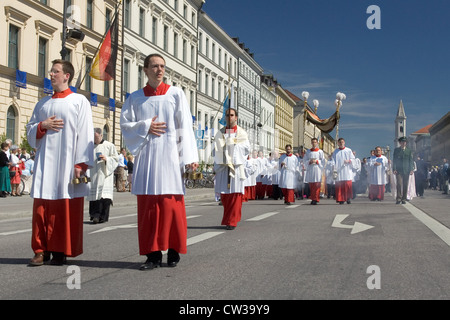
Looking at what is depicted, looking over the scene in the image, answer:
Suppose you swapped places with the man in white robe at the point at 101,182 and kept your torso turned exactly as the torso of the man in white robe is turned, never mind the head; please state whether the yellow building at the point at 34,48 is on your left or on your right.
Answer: on your right

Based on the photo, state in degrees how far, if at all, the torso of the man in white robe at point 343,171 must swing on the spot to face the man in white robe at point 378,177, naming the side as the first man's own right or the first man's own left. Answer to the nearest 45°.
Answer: approximately 135° to the first man's own left

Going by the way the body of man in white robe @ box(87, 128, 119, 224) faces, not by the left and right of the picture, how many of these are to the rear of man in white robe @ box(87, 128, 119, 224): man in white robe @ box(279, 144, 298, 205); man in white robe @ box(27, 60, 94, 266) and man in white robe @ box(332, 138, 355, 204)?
2

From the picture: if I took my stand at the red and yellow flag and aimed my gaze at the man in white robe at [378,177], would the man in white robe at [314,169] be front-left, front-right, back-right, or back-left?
front-right

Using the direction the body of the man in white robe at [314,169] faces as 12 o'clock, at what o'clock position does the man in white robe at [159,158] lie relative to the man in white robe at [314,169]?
the man in white robe at [159,158] is roughly at 12 o'clock from the man in white robe at [314,169].

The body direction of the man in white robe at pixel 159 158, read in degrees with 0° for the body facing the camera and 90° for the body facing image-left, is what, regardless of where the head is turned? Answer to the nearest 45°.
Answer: approximately 0°

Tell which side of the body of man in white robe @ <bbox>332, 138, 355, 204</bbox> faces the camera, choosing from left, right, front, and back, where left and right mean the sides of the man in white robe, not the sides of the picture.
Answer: front

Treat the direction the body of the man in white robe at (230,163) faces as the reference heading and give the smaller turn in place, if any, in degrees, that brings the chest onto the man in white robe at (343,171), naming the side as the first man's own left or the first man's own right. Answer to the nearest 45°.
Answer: approximately 180°

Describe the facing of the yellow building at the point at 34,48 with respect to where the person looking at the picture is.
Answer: facing the viewer and to the right of the viewer

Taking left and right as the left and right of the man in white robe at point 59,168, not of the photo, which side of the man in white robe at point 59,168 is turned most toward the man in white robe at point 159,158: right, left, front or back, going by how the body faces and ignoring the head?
left

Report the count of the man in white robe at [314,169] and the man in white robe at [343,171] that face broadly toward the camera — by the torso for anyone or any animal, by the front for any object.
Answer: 2

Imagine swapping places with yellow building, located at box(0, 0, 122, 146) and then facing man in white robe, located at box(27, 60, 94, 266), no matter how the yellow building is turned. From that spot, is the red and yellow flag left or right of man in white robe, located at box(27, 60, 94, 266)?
left

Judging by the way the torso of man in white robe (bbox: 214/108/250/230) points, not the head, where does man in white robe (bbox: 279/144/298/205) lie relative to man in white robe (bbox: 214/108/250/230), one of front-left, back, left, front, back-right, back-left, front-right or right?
back

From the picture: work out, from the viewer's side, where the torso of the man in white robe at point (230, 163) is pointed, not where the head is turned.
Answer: toward the camera

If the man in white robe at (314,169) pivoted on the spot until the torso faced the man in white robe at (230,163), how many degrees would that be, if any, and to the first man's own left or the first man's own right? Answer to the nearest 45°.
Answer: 0° — they already face them

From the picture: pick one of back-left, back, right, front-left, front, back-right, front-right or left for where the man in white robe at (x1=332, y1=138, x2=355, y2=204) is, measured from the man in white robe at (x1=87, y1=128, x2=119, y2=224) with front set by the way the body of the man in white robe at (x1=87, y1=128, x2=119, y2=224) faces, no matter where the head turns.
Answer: back

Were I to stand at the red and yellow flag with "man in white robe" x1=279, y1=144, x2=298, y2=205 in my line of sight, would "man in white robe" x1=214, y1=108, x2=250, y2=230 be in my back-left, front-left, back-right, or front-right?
front-right
